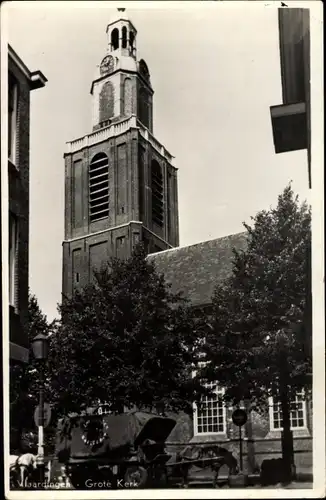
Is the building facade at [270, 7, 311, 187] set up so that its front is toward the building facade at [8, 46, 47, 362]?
yes

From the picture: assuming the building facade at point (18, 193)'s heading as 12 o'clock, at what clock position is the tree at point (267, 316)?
The tree is roughly at 10 o'clock from the building facade.

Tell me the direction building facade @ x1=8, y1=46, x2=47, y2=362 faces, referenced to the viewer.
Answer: facing to the right of the viewer

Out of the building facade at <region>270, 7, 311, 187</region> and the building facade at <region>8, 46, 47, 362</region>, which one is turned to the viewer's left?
the building facade at <region>270, 7, 311, 187</region>

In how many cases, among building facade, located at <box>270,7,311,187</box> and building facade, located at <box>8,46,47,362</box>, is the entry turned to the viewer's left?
1

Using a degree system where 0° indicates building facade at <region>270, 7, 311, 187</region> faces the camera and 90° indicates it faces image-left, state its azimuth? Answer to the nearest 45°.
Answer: approximately 90°

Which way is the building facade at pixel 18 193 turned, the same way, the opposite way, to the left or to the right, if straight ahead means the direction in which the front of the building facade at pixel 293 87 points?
the opposite way
